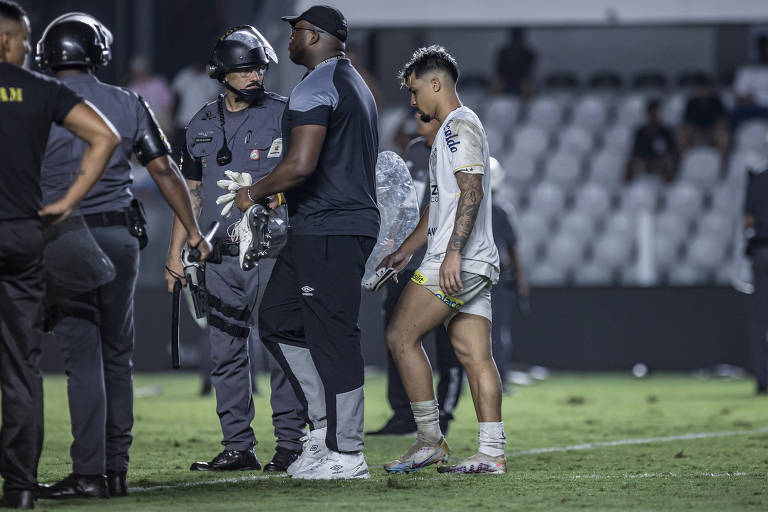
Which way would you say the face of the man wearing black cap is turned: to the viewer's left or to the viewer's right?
to the viewer's left

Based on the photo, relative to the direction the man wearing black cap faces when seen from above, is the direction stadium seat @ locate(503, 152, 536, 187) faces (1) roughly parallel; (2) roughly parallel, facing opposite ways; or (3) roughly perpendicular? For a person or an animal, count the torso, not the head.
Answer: roughly perpendicular

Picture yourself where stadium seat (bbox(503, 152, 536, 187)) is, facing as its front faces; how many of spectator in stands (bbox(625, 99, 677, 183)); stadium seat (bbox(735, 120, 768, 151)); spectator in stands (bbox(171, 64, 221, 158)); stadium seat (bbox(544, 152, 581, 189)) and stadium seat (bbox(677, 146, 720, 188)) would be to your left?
4

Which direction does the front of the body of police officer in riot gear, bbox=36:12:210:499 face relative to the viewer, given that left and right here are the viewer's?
facing away from the viewer and to the left of the viewer

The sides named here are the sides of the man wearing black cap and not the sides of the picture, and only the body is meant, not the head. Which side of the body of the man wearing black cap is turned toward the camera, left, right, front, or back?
left

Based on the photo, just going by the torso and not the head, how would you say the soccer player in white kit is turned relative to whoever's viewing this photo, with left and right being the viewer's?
facing to the left of the viewer

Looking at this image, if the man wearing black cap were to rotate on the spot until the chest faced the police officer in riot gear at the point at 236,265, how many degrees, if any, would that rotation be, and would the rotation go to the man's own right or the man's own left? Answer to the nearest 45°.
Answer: approximately 45° to the man's own right

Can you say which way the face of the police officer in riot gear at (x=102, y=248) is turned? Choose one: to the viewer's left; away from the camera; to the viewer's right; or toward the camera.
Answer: away from the camera

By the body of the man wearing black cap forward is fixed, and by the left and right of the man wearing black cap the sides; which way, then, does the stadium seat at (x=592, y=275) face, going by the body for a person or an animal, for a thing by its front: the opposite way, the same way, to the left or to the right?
to the left

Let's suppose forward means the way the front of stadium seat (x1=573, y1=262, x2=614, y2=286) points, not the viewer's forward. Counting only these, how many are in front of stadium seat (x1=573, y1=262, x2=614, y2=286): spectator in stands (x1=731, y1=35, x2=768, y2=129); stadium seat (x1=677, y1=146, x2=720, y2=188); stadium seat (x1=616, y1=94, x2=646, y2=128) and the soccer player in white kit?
1

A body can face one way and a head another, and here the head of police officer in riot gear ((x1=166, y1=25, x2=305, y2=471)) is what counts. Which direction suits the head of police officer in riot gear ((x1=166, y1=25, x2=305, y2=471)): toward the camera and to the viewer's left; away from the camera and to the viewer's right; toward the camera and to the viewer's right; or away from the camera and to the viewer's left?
toward the camera and to the viewer's right
